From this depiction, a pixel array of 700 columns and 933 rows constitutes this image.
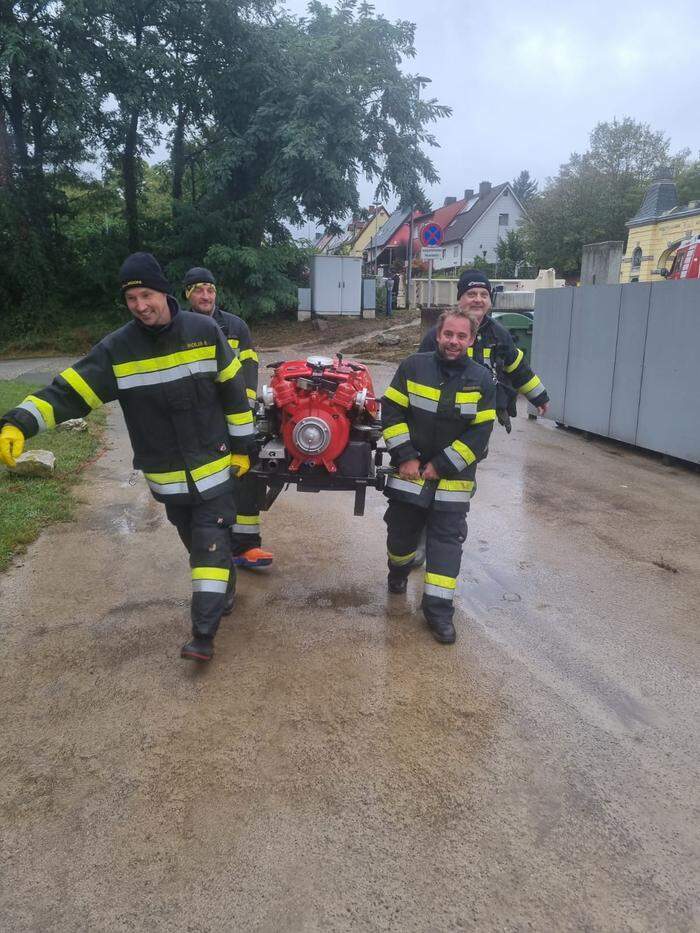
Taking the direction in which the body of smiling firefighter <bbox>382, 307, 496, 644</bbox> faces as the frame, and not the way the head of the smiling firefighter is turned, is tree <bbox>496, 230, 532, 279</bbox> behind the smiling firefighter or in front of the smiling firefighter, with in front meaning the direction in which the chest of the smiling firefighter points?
behind

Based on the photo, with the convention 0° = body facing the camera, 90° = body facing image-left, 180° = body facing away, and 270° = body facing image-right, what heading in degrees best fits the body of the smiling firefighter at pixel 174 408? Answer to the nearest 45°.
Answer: approximately 0°

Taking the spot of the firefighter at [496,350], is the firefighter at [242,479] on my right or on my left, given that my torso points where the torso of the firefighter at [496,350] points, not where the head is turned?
on my right

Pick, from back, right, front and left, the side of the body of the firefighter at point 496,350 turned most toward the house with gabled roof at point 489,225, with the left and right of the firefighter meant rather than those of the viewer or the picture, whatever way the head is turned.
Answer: back

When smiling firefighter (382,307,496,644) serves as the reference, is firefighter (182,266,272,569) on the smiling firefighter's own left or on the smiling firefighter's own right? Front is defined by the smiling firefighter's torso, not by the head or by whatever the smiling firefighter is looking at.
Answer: on the smiling firefighter's own right

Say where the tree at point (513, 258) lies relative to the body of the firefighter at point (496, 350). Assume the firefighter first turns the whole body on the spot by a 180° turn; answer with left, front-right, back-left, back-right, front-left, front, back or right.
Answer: front

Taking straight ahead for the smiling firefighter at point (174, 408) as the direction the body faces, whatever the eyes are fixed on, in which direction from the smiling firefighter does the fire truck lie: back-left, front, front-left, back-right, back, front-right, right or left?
back-left

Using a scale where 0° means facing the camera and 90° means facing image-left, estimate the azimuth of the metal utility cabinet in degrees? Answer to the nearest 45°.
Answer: approximately 0°
